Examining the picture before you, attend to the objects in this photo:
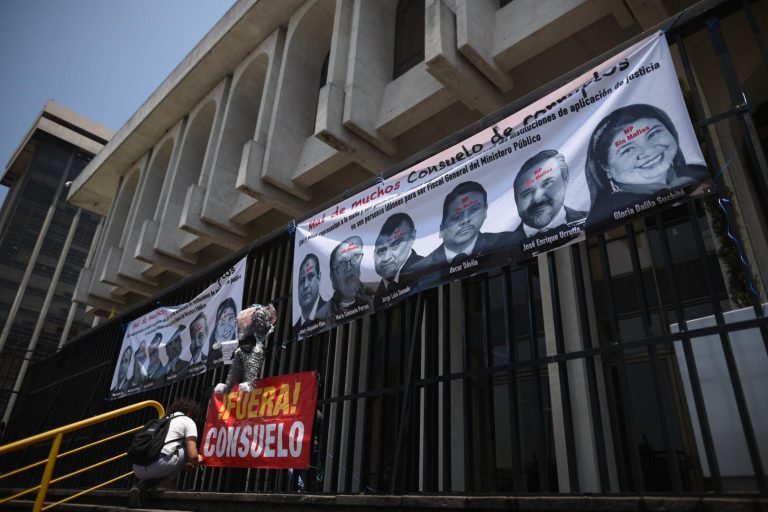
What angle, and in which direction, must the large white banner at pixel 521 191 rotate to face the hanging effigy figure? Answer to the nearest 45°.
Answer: approximately 90° to its right

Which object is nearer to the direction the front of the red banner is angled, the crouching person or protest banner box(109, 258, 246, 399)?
the crouching person

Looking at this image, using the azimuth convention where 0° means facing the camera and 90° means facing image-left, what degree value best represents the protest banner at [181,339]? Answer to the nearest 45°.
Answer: approximately 45°

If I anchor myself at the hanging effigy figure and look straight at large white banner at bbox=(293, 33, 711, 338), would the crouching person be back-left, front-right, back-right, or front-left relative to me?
back-right

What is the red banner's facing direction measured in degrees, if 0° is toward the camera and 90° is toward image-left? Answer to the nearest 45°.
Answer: approximately 45°

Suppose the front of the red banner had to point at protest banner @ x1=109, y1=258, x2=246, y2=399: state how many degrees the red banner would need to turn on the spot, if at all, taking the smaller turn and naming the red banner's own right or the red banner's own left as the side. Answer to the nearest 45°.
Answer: approximately 90° to the red banner's own right

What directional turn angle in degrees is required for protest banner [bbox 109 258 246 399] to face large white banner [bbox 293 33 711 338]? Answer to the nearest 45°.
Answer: approximately 45° to its left

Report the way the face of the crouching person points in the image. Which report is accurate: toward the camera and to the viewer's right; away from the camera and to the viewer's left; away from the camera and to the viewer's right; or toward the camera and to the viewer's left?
away from the camera and to the viewer's right
